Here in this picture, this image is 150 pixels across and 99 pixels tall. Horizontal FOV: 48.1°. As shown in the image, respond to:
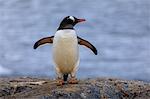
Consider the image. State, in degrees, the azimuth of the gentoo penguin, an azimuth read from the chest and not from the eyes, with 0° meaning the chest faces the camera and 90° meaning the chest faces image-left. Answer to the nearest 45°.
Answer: approximately 0°
